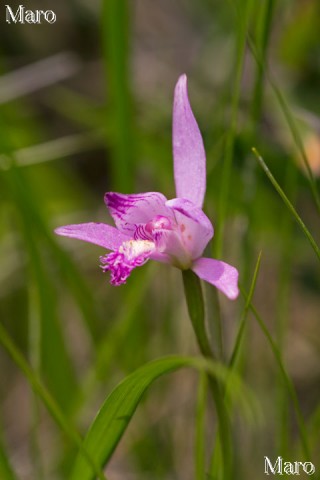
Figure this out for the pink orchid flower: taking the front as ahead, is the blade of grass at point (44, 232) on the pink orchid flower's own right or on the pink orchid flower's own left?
on the pink orchid flower's own right

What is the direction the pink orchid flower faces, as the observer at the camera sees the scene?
facing the viewer and to the left of the viewer
